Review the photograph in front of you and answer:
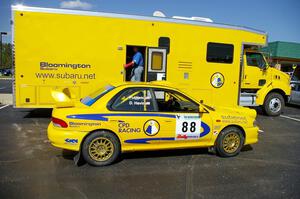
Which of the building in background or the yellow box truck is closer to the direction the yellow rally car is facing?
the building in background

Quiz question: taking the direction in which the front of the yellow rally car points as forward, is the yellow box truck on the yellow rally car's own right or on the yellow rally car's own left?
on the yellow rally car's own left

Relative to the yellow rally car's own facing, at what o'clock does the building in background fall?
The building in background is roughly at 10 o'clock from the yellow rally car.

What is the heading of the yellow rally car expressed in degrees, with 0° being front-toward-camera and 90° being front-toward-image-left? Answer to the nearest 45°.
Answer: approximately 270°

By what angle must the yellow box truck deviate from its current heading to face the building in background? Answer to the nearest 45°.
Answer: approximately 45° to its left

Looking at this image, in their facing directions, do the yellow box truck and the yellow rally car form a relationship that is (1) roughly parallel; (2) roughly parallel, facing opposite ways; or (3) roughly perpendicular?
roughly parallel

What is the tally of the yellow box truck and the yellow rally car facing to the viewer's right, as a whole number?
2

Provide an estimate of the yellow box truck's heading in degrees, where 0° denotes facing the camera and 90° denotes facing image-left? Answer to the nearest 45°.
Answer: approximately 270°

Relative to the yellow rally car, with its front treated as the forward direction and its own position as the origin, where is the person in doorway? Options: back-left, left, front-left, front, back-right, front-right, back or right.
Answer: left

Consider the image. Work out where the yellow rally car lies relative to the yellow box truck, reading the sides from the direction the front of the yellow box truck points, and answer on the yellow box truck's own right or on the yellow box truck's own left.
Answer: on the yellow box truck's own right
